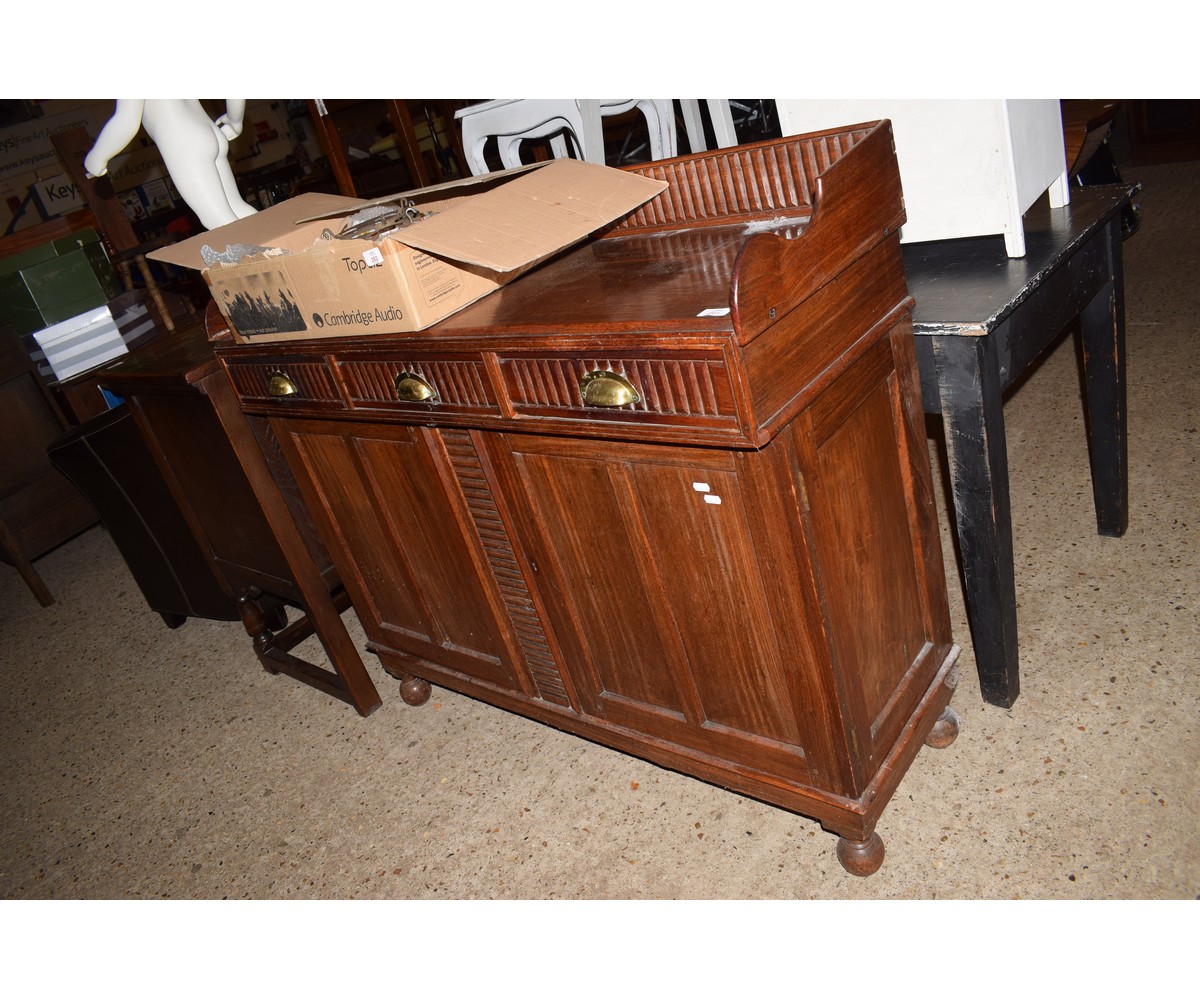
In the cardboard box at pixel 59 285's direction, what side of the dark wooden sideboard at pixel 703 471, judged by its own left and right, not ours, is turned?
right

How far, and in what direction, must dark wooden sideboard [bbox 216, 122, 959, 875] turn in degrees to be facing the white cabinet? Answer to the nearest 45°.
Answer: approximately 180°

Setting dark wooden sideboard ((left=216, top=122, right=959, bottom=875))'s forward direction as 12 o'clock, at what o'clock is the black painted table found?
The black painted table is roughly at 7 o'clock from the dark wooden sideboard.

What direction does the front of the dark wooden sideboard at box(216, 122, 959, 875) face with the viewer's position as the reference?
facing the viewer and to the left of the viewer

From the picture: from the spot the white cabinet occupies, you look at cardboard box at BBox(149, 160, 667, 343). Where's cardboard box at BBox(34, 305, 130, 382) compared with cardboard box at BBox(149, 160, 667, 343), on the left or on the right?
right

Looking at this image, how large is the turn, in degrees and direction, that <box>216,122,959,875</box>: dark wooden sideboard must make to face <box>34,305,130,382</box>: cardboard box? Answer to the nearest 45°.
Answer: approximately 90° to its right
